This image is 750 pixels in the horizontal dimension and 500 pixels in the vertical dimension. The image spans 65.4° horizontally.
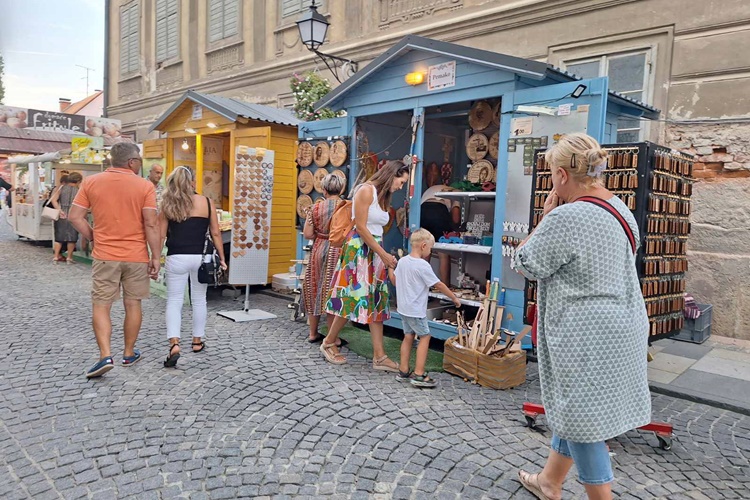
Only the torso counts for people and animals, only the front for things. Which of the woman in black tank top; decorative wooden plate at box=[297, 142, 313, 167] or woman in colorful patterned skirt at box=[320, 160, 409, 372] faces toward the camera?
the decorative wooden plate

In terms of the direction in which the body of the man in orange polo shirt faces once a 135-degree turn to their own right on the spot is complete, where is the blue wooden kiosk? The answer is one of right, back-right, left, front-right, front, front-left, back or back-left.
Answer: front-left

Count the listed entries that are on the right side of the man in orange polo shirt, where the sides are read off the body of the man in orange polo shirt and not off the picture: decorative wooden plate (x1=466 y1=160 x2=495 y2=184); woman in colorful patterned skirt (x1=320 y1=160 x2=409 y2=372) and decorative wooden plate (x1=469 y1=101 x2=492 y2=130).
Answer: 3

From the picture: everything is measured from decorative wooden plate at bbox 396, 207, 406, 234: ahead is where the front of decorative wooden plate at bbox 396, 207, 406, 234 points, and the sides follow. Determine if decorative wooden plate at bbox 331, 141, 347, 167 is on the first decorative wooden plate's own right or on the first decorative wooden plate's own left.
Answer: on the first decorative wooden plate's own right

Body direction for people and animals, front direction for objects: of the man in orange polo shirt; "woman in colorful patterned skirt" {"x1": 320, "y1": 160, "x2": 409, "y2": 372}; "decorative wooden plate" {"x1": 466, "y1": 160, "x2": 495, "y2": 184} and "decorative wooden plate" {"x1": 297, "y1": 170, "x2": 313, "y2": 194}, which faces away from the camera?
the man in orange polo shirt

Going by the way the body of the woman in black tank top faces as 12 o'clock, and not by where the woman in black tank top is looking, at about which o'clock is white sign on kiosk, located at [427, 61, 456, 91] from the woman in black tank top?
The white sign on kiosk is roughly at 3 o'clock from the woman in black tank top.

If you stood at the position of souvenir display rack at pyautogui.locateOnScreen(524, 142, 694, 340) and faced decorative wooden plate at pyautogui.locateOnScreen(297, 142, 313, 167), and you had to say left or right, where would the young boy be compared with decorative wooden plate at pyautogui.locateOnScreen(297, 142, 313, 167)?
left

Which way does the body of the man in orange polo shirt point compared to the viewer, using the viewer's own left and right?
facing away from the viewer

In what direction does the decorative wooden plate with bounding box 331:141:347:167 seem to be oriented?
toward the camera

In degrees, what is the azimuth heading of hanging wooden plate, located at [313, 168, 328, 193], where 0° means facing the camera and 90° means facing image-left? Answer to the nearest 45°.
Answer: approximately 0°

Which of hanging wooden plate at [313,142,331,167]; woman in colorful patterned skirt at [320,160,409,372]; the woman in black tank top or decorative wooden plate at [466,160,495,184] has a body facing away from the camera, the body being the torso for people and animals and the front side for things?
the woman in black tank top

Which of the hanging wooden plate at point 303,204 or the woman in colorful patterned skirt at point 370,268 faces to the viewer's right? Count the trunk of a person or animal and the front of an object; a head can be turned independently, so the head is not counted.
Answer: the woman in colorful patterned skirt

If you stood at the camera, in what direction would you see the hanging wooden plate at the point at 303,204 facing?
facing the viewer

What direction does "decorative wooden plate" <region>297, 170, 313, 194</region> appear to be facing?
toward the camera

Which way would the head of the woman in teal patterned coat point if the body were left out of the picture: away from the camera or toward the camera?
away from the camera
